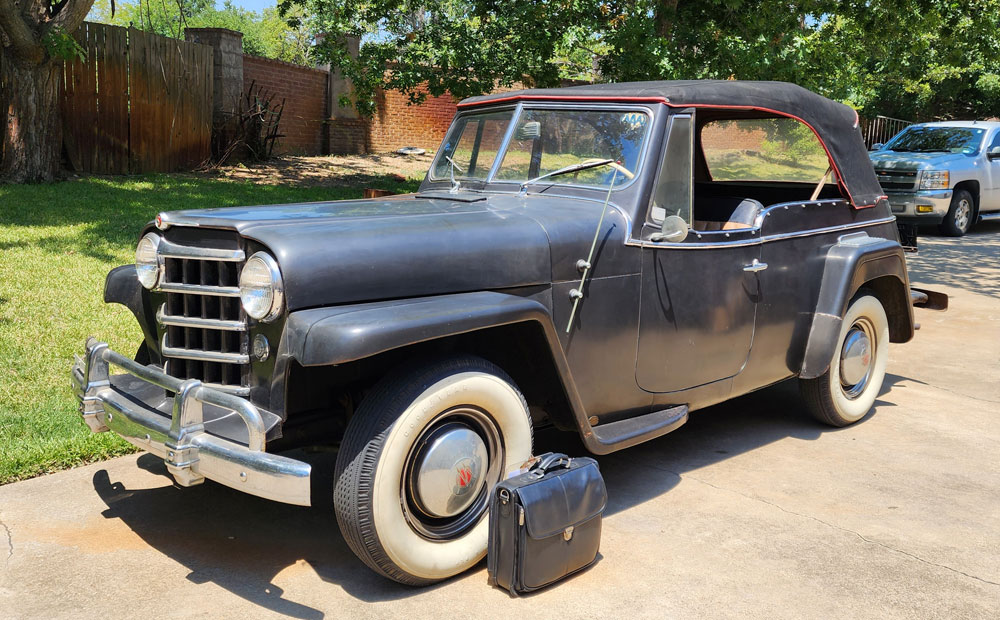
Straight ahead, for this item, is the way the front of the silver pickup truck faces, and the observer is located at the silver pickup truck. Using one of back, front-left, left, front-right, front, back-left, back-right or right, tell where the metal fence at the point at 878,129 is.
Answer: back-right

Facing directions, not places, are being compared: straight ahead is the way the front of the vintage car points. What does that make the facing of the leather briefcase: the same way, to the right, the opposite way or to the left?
to the left

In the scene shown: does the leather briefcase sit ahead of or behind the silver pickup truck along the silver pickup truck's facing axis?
ahead

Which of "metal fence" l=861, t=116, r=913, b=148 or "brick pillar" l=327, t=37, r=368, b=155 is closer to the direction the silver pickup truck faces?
the brick pillar

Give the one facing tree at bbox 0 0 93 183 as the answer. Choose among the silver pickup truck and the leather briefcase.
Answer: the silver pickup truck

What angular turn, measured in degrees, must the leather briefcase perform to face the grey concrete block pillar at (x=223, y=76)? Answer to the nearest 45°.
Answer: approximately 180°

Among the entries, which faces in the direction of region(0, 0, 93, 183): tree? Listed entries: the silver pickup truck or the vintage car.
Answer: the silver pickup truck

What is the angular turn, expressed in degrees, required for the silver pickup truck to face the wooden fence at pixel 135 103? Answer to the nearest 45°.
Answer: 0° — it already faces it

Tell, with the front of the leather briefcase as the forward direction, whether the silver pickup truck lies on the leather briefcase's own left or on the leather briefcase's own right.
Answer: on the leather briefcase's own left

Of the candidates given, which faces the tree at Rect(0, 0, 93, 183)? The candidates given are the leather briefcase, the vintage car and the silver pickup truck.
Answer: the silver pickup truck

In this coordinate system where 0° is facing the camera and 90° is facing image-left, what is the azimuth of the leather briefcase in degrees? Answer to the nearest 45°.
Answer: approximately 315°

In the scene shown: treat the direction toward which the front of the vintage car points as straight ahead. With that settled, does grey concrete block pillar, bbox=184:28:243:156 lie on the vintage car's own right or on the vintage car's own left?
on the vintage car's own right

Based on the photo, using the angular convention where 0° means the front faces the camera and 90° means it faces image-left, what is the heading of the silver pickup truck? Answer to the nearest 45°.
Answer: approximately 45°

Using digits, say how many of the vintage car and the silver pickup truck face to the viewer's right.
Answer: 0
